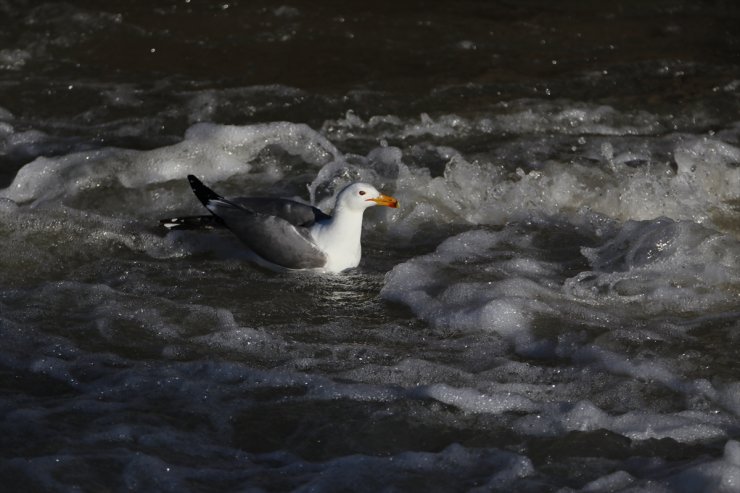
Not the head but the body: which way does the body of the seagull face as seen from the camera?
to the viewer's right
